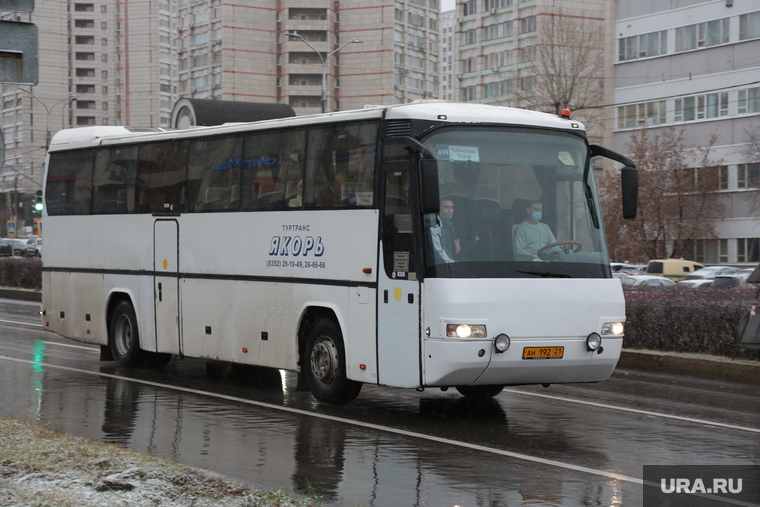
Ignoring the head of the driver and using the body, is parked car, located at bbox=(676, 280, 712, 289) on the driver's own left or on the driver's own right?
on the driver's own left

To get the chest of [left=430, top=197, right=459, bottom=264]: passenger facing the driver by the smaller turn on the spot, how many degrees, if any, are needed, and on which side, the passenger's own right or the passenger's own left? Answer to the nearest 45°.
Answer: approximately 45° to the passenger's own left

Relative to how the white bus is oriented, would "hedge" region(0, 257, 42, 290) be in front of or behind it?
behind

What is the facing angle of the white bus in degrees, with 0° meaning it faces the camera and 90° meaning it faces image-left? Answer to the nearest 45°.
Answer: approximately 315°

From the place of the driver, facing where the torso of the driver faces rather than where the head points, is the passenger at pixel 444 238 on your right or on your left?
on your right

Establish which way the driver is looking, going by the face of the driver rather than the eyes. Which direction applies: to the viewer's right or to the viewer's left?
to the viewer's right

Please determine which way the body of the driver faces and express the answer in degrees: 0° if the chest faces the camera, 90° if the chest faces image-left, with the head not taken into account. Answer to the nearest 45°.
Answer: approximately 315°

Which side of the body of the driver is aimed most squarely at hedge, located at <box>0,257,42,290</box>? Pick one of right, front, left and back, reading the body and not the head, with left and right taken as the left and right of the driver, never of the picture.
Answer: back

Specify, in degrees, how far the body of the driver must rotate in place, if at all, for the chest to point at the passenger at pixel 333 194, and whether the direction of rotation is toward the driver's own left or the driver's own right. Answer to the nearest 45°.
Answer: approximately 135° to the driver's own right

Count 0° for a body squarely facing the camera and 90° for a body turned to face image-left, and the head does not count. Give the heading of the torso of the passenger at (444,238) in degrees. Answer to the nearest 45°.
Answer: approximately 315°
